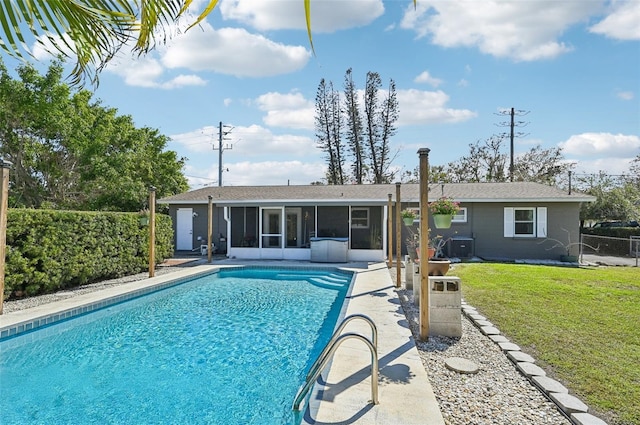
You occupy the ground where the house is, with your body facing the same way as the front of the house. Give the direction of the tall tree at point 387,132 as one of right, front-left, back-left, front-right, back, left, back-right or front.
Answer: front

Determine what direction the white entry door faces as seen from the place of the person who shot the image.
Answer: facing the viewer

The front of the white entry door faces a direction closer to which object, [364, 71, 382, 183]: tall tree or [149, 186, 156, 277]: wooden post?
the wooden post

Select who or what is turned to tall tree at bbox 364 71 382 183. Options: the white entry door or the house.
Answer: the house

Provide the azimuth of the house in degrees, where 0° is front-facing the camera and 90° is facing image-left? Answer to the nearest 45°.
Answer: approximately 180°

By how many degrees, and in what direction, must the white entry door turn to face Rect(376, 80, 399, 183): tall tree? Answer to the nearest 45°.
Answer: approximately 135° to its left

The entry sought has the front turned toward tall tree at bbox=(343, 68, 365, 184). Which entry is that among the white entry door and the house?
the house
